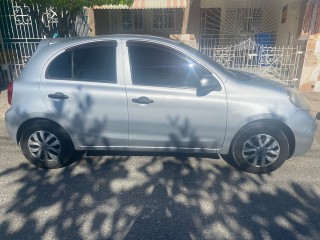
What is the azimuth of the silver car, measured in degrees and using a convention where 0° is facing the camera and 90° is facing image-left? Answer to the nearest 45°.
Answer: approximately 270°

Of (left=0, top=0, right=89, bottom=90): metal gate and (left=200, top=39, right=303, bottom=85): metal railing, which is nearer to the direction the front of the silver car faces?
the metal railing

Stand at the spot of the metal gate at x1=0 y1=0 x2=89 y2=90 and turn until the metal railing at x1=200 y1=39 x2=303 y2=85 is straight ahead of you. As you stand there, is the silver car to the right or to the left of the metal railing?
right

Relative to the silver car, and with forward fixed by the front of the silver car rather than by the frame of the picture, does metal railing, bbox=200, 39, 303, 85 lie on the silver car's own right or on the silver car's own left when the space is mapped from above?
on the silver car's own left

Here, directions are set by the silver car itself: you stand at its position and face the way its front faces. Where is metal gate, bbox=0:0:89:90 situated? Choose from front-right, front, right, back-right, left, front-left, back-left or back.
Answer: back-left
